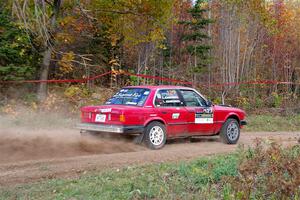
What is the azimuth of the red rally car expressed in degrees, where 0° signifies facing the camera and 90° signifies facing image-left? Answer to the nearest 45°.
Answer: approximately 225°
